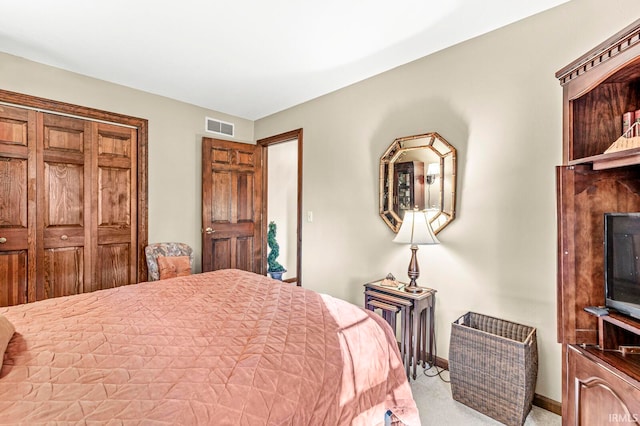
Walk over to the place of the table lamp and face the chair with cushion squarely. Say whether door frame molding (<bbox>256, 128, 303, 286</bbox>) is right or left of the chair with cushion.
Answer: right

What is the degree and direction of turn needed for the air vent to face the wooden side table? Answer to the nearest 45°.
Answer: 0° — it already faces it

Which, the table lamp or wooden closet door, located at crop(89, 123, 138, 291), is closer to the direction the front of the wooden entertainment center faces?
the wooden closet door

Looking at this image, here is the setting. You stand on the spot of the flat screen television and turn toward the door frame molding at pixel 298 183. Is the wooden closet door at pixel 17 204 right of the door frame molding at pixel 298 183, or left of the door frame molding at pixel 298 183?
left

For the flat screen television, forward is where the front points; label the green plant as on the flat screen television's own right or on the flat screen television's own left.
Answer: on the flat screen television's own right

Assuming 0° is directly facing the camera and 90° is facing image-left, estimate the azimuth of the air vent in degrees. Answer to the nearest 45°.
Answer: approximately 315°

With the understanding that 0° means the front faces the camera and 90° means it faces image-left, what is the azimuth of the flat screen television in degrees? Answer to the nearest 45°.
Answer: approximately 45°

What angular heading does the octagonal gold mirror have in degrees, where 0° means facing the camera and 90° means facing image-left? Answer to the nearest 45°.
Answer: approximately 45°

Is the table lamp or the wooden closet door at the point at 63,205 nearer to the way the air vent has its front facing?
the table lamp

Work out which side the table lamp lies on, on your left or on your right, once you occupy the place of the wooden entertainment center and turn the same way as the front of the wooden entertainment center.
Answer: on your right

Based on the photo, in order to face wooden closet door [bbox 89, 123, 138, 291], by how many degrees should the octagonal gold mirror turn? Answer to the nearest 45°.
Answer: approximately 45° to its right
